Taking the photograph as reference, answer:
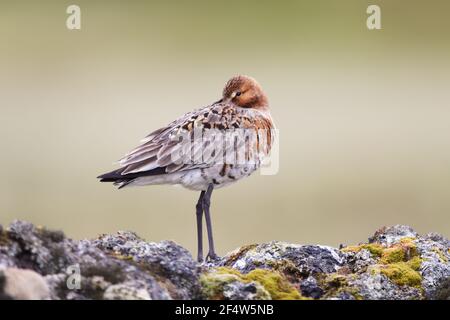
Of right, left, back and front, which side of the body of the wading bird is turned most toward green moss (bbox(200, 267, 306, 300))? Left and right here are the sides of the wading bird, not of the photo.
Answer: right

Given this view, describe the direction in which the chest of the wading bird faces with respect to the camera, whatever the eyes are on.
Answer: to the viewer's right

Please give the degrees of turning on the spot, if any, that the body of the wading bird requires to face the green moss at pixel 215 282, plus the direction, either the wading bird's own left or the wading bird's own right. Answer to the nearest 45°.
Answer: approximately 90° to the wading bird's own right

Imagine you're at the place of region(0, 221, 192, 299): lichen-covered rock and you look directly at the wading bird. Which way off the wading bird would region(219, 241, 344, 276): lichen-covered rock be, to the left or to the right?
right

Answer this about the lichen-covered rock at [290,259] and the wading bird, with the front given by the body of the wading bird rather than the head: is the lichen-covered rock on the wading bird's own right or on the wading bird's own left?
on the wading bird's own right
